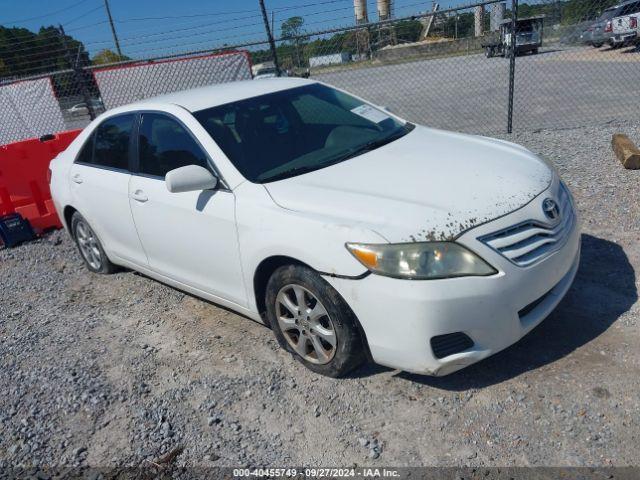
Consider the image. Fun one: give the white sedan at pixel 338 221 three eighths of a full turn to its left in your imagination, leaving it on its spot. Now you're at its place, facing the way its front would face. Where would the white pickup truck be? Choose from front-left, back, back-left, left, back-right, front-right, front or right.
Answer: front-right

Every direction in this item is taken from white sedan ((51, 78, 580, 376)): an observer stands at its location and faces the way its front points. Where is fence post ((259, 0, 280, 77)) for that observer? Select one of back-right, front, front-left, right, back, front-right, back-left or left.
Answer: back-left

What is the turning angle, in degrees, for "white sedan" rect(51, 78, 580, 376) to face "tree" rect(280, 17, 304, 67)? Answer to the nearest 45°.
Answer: approximately 135° to its left

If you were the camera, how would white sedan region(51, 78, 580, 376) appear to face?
facing the viewer and to the right of the viewer

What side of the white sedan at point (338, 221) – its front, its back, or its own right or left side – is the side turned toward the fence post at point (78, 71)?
back

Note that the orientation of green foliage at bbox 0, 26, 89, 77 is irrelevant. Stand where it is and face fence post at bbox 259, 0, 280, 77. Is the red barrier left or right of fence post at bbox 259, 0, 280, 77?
right

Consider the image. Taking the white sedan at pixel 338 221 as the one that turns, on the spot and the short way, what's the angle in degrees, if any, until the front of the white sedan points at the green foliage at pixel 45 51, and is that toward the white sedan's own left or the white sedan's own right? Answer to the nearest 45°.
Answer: approximately 180°

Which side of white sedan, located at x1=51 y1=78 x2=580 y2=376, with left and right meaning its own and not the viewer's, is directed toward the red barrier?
back
